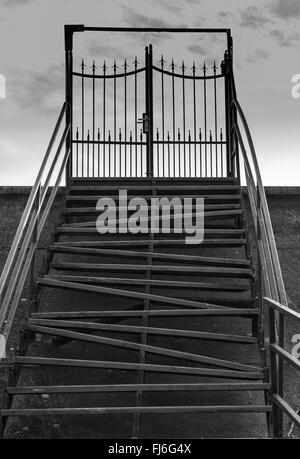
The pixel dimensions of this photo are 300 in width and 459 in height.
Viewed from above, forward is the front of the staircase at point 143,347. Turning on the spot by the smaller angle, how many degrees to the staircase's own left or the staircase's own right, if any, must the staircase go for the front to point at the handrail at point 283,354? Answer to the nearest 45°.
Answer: approximately 45° to the staircase's own left

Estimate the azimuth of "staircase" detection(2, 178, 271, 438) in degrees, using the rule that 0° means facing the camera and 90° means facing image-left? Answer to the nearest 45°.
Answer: approximately 0°
